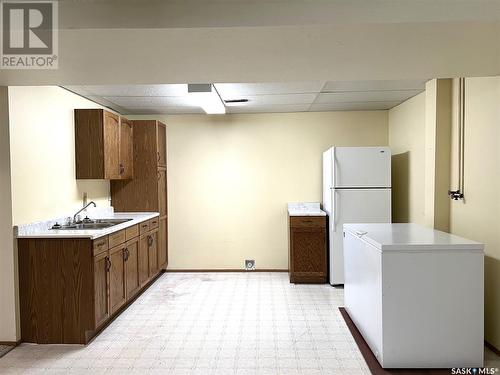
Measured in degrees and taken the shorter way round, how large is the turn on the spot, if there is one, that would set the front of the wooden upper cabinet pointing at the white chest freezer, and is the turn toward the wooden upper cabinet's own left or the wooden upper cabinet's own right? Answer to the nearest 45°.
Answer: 0° — it already faces it

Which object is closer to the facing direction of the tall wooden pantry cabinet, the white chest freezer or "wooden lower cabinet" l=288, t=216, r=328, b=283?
the wooden lower cabinet

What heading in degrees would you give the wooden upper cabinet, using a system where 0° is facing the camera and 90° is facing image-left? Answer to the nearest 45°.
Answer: approximately 315°

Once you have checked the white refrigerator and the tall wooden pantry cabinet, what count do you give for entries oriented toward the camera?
1

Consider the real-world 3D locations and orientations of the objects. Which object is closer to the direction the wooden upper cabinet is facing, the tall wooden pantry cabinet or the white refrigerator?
the white refrigerator

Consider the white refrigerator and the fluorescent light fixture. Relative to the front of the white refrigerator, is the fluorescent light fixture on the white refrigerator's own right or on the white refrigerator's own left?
on the white refrigerator's own right

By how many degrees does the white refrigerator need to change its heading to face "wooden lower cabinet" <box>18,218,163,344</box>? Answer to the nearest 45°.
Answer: approximately 45° to its right

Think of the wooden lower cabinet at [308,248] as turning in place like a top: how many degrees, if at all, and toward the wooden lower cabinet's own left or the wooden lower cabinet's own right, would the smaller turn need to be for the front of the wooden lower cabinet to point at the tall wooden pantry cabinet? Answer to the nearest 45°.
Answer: approximately 90° to the wooden lower cabinet's own right

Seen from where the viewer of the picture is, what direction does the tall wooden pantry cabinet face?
facing to the right of the viewer

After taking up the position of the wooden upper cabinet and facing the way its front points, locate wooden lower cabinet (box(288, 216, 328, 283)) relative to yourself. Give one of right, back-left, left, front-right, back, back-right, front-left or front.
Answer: front-left

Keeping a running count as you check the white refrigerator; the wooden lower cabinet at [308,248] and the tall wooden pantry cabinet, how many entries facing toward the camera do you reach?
2

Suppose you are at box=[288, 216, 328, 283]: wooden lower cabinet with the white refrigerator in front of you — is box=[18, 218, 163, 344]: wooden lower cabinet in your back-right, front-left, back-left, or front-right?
back-right
